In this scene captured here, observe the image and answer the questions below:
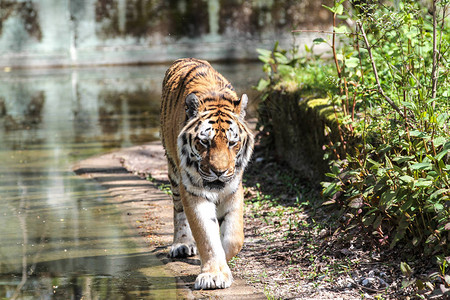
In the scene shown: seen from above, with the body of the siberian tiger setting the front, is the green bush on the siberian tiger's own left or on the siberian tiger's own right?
on the siberian tiger's own left

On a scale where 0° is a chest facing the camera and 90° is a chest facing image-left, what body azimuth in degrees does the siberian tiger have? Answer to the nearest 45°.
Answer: approximately 0°
